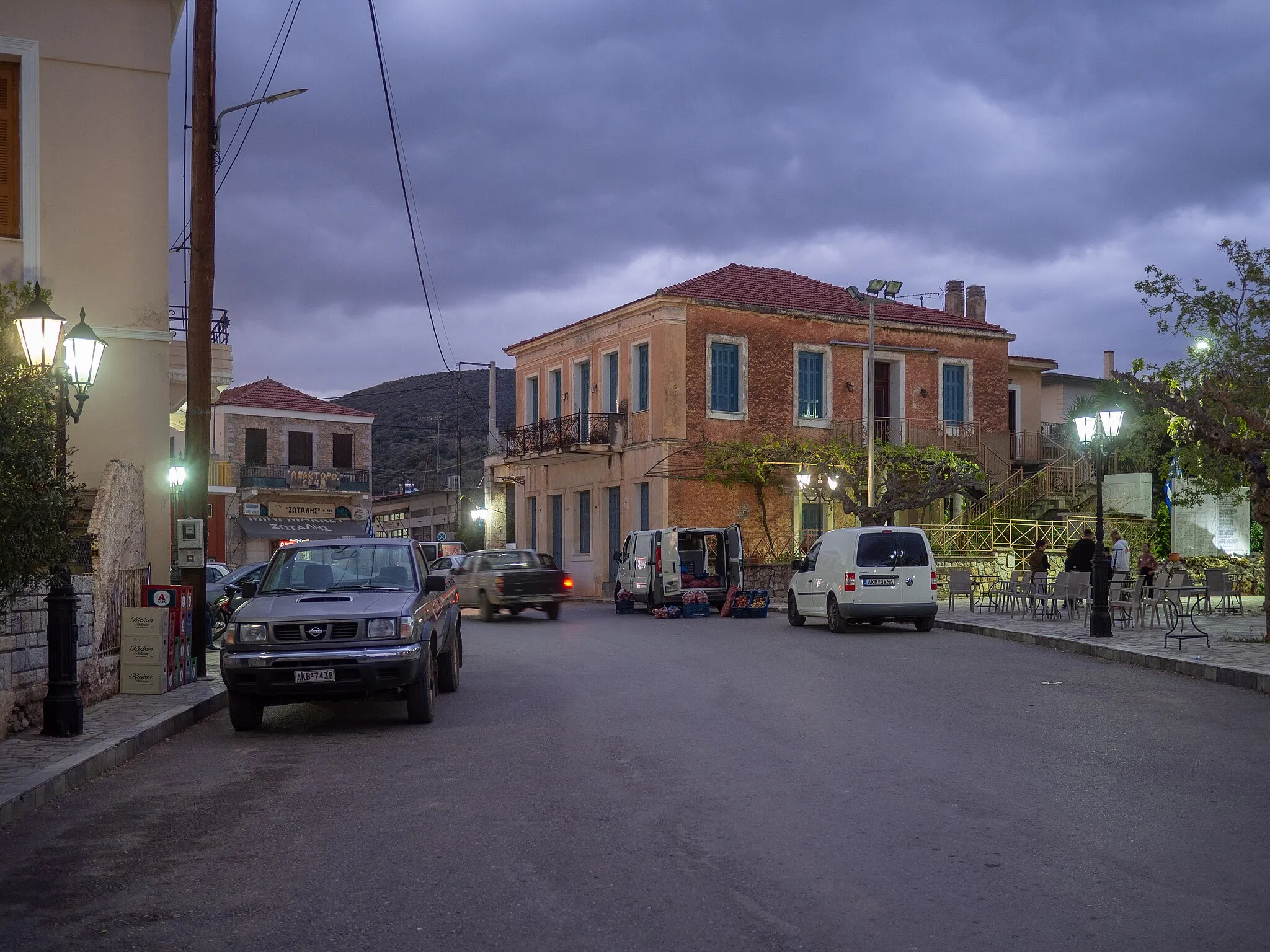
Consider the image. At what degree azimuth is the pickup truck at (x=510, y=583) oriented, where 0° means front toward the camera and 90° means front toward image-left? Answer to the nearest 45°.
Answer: approximately 135°

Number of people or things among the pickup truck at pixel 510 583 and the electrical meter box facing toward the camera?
1

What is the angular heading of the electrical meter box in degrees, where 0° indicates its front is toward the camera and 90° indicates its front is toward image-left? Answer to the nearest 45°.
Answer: approximately 0°

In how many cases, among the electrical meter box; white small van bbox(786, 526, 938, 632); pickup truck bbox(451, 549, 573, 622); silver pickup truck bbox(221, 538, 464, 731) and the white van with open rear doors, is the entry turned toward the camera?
2

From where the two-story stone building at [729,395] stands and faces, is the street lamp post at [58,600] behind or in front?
in front

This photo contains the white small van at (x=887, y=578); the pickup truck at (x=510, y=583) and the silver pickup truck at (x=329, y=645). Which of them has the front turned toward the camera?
the silver pickup truck

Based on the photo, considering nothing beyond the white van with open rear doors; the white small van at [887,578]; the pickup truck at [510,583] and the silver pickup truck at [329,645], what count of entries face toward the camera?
1

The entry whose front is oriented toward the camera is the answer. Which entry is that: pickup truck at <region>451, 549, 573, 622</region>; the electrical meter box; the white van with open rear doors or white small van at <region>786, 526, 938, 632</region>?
the electrical meter box

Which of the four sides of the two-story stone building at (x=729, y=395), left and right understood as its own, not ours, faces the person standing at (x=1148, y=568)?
left

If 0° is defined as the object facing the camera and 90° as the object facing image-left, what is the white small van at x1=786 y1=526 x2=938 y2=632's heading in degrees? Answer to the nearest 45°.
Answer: approximately 135°
